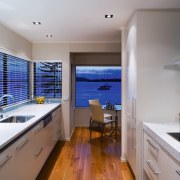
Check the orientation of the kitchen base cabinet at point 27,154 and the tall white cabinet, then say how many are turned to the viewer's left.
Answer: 1

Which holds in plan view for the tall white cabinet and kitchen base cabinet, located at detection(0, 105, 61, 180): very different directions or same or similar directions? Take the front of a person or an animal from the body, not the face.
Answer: very different directions

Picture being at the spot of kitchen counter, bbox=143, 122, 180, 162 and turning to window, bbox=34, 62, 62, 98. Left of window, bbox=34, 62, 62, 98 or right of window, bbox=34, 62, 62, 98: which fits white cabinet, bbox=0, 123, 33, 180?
left

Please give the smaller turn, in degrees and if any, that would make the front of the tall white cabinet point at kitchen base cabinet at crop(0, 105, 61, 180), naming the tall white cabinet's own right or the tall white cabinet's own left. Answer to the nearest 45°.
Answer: approximately 45° to the tall white cabinet's own left

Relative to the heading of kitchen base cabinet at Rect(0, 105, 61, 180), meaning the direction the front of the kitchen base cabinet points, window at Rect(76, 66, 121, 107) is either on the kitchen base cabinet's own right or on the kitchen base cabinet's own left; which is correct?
on the kitchen base cabinet's own left

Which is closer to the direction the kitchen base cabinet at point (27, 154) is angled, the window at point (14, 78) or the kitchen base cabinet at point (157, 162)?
the kitchen base cabinet

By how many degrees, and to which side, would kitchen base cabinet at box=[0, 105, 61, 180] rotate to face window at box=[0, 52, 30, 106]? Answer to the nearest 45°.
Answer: approximately 135° to its left

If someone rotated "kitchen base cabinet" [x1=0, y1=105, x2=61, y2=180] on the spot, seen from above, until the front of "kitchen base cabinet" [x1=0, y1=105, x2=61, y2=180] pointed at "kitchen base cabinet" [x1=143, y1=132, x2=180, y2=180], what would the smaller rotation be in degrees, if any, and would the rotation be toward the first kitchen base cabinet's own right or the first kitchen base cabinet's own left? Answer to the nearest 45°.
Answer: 0° — it already faces it

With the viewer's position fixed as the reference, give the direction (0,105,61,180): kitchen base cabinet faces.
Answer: facing the viewer and to the right of the viewer

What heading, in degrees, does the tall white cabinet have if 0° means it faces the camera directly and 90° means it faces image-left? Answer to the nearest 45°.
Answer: approximately 90°

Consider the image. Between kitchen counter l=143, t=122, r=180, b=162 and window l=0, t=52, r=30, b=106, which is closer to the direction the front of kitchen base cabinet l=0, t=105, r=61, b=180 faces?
the kitchen counter

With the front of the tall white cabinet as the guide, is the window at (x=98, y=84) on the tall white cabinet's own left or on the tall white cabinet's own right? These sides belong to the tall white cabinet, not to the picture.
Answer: on the tall white cabinet's own right

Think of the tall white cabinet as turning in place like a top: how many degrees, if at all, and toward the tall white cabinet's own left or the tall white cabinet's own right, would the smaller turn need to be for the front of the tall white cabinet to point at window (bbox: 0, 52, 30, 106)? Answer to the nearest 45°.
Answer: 0° — it already faces it
